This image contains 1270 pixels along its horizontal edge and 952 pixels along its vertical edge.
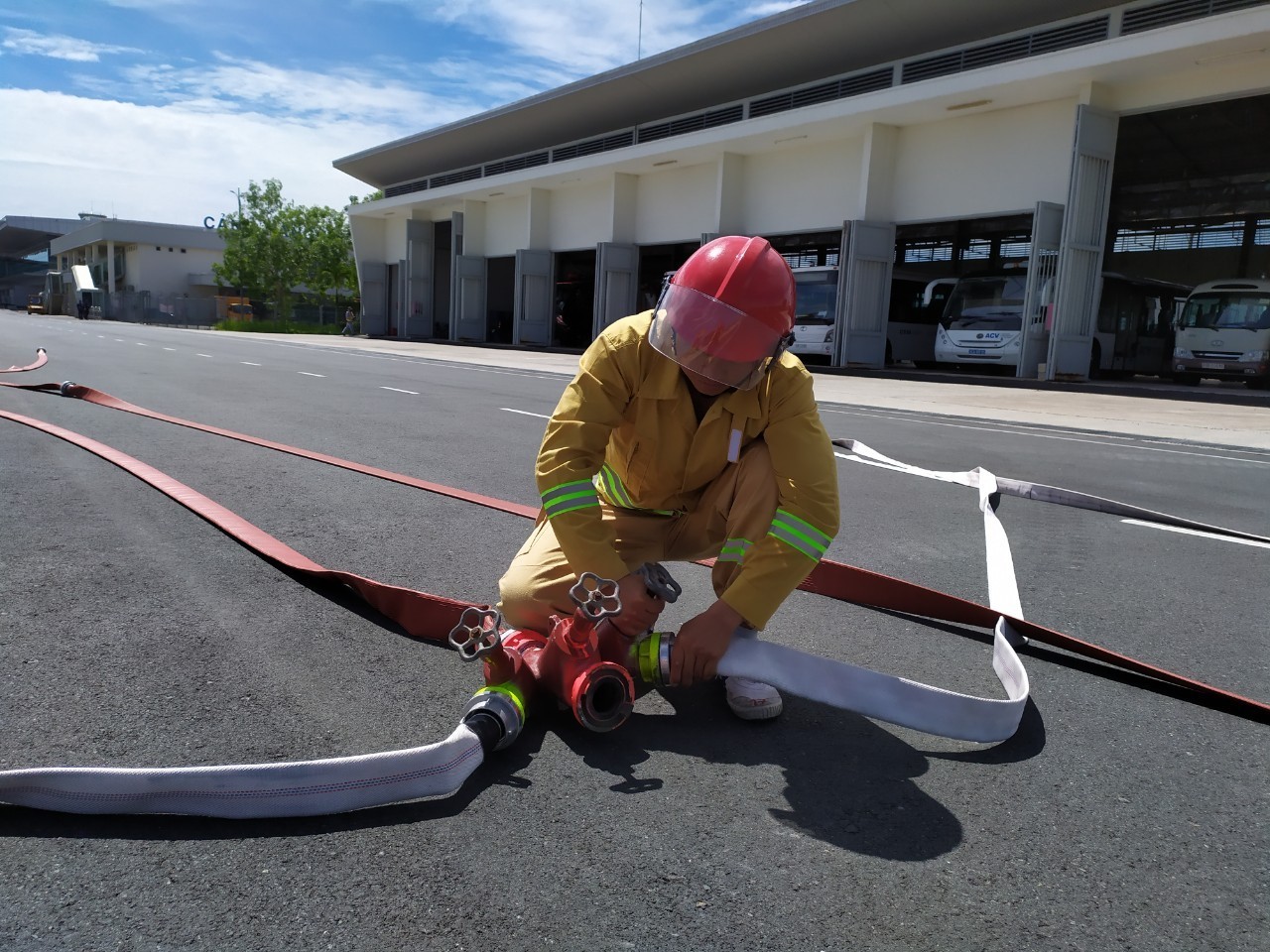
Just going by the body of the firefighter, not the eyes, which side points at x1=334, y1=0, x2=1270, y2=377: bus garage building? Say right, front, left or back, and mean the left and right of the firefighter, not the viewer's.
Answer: back

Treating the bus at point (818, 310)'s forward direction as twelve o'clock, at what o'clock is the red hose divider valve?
The red hose divider valve is roughly at 12 o'clock from the bus.

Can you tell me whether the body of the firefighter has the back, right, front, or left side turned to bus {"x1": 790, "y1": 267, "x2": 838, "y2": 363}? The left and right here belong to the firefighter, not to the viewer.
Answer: back

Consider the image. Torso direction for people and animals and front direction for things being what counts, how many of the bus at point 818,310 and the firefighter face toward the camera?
2

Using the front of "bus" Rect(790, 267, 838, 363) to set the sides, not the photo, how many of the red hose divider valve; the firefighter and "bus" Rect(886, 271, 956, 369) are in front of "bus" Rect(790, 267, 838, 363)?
2

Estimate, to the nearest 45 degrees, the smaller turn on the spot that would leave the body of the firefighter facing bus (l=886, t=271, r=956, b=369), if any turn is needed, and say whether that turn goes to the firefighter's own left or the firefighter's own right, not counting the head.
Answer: approximately 180°

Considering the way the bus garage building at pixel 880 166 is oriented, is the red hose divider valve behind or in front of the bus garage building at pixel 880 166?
in front

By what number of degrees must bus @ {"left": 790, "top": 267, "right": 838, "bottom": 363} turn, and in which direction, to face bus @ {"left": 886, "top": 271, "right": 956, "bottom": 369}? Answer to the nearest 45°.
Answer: approximately 135° to its left

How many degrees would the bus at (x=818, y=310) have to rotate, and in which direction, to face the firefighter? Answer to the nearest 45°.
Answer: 0° — it already faces them

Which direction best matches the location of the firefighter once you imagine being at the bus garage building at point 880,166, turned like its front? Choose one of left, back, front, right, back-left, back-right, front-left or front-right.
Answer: front-left

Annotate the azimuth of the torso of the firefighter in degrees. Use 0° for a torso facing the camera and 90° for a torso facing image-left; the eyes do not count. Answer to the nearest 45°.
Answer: approximately 0°
